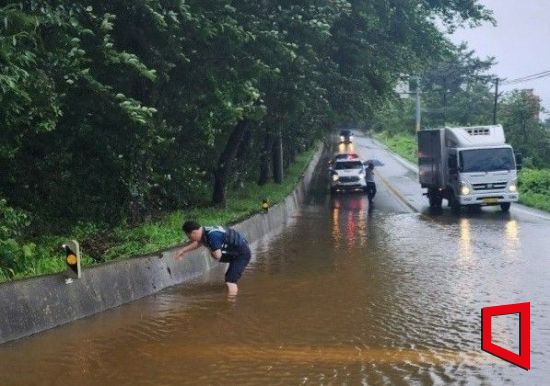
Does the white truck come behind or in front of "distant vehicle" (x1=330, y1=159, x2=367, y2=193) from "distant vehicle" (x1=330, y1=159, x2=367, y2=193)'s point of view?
in front

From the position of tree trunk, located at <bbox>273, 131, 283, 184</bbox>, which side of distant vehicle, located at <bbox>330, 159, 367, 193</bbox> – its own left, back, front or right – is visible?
right

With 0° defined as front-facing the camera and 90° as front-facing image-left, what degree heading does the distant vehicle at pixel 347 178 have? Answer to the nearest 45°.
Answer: approximately 0°

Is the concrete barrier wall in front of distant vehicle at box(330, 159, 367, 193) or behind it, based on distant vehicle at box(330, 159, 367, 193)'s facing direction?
in front

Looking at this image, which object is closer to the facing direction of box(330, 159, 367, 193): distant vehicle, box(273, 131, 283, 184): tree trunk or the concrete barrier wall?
the concrete barrier wall

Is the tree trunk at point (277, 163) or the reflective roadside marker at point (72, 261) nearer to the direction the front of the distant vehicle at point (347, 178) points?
the reflective roadside marker

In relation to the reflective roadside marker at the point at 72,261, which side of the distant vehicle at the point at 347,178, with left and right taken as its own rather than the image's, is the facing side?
front

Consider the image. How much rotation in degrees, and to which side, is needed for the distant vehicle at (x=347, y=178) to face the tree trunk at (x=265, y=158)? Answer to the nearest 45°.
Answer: approximately 45° to its right

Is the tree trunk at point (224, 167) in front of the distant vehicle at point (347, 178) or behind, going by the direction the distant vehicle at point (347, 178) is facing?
in front

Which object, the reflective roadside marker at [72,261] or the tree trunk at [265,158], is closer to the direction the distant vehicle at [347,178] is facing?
the reflective roadside marker
